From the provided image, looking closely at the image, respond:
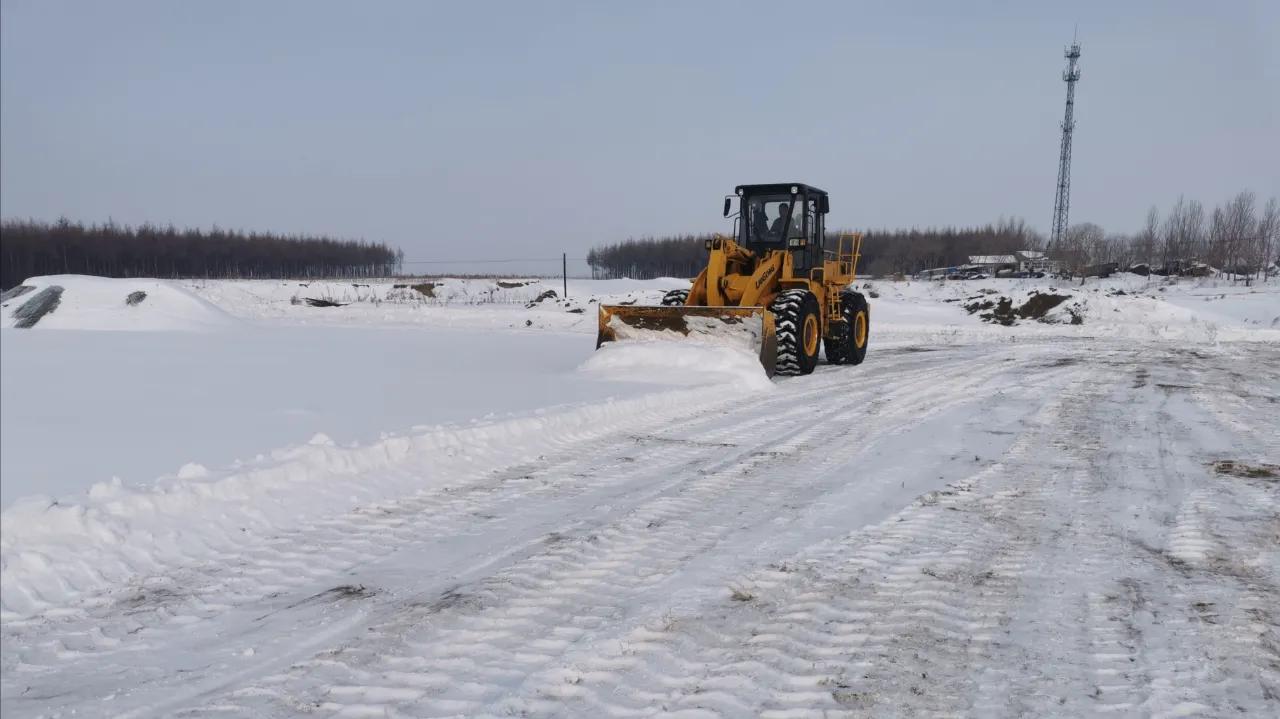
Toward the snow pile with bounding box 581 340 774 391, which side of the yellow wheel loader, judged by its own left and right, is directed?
front

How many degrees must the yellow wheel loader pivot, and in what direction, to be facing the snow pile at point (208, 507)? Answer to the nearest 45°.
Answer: approximately 45° to its left

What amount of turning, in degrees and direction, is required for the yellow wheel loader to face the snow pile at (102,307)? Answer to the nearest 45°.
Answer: approximately 45° to its right

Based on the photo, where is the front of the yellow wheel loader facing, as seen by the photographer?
facing the viewer and to the left of the viewer
